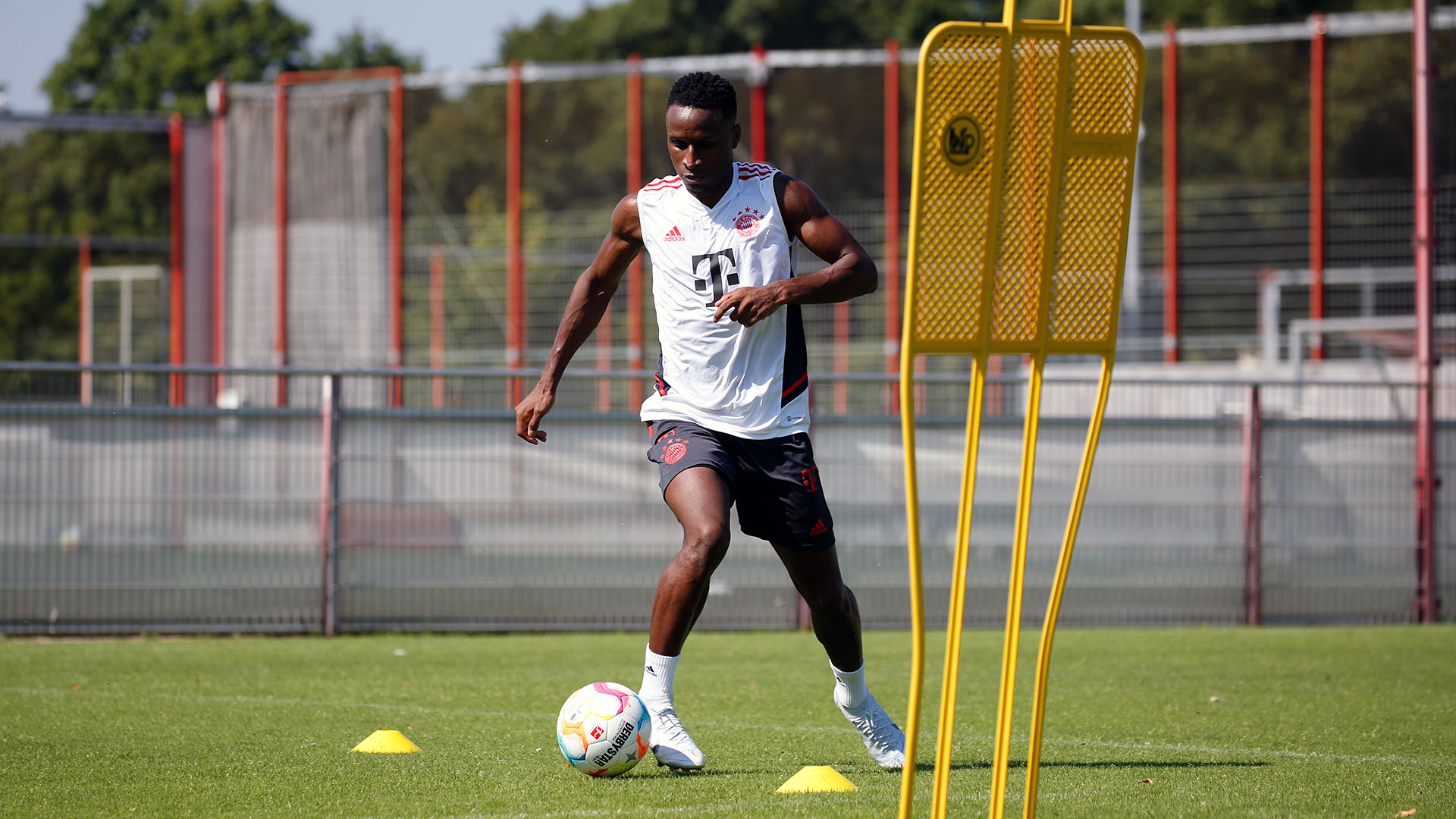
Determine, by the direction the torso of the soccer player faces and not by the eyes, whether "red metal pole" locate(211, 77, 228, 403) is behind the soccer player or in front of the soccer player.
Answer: behind

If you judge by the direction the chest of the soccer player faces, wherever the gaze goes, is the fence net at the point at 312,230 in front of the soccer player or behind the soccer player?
behind

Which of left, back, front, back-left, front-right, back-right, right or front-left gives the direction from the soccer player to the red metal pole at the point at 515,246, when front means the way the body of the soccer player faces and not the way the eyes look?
back

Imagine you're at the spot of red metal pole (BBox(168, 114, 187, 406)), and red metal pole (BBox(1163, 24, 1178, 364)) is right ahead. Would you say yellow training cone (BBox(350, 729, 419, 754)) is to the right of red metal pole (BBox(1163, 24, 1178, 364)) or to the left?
right

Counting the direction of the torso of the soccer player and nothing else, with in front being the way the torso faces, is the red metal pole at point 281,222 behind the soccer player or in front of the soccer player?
behind

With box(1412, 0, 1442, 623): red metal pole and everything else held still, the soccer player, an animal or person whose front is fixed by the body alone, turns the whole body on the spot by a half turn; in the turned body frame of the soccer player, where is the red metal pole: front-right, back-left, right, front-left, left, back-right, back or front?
front-right

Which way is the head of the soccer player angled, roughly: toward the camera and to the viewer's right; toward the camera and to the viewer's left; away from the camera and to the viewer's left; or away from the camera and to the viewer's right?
toward the camera and to the viewer's left

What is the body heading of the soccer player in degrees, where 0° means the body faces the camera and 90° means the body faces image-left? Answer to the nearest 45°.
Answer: approximately 0°

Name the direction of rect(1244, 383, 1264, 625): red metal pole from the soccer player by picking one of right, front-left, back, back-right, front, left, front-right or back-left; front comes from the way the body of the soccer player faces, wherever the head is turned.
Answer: back-left

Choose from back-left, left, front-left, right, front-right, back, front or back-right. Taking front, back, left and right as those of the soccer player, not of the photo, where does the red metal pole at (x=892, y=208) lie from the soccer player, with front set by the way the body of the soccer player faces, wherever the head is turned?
back

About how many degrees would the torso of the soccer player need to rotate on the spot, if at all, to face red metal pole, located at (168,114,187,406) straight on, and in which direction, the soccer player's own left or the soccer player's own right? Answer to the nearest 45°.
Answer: approximately 135° to the soccer player's own right

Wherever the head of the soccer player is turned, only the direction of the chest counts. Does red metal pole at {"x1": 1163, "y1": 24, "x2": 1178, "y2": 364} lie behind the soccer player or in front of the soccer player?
behind

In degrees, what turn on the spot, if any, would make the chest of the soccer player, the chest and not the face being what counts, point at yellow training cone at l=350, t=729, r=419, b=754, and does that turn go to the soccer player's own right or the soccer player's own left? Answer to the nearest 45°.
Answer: approximately 90° to the soccer player's own right

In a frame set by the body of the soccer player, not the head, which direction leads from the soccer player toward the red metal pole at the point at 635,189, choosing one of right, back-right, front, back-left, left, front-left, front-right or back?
back

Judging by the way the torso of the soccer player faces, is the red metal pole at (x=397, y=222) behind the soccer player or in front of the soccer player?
behind

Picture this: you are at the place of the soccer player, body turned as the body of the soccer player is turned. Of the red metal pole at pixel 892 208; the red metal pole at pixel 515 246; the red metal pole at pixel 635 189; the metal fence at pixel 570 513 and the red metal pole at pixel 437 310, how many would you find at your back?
5
